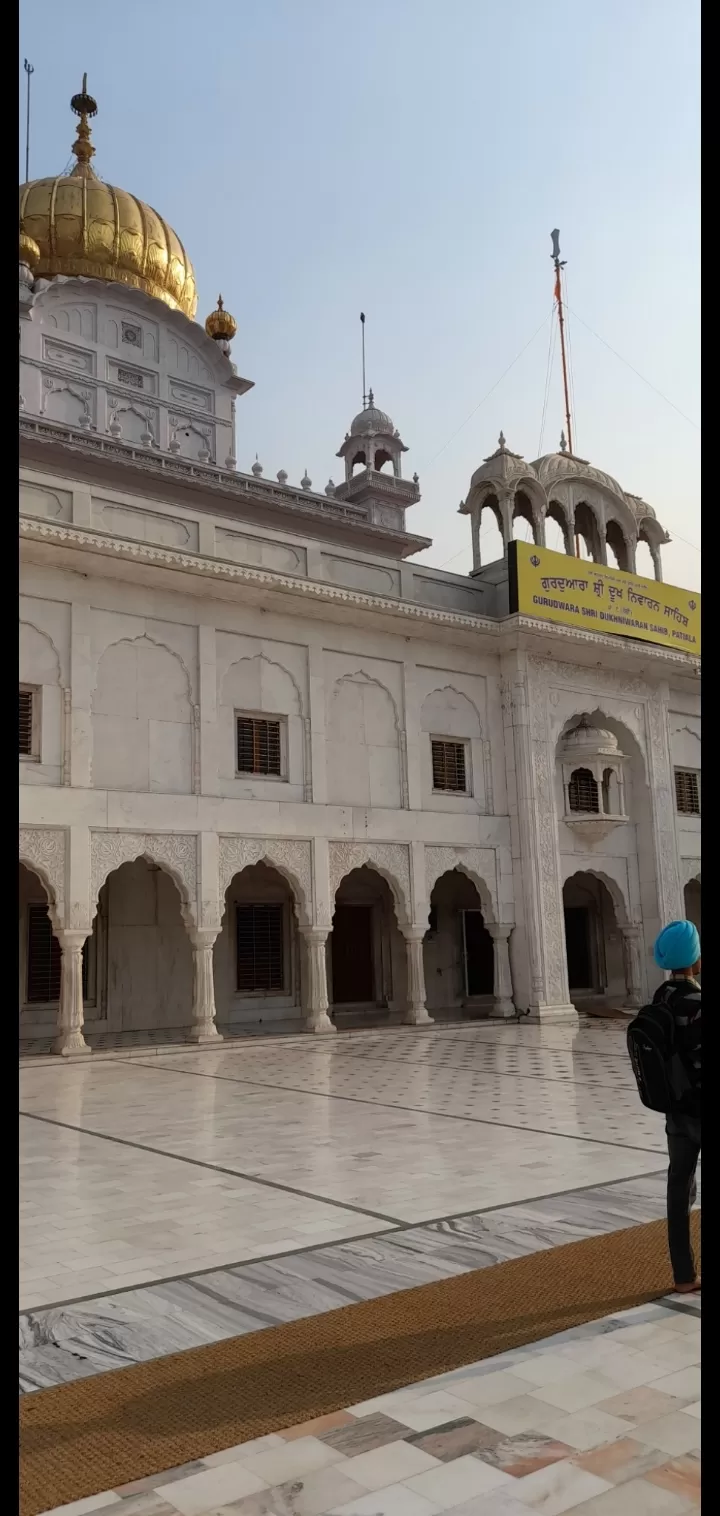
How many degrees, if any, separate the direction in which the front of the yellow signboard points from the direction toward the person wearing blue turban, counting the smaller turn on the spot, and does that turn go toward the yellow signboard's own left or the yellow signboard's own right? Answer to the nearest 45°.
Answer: approximately 45° to the yellow signboard's own right

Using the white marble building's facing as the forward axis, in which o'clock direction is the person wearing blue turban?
The person wearing blue turban is roughly at 1 o'clock from the white marble building.

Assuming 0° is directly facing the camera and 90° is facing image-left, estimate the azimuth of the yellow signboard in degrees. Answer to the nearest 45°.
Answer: approximately 315°

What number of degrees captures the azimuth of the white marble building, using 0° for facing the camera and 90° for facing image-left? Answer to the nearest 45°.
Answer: approximately 315°
